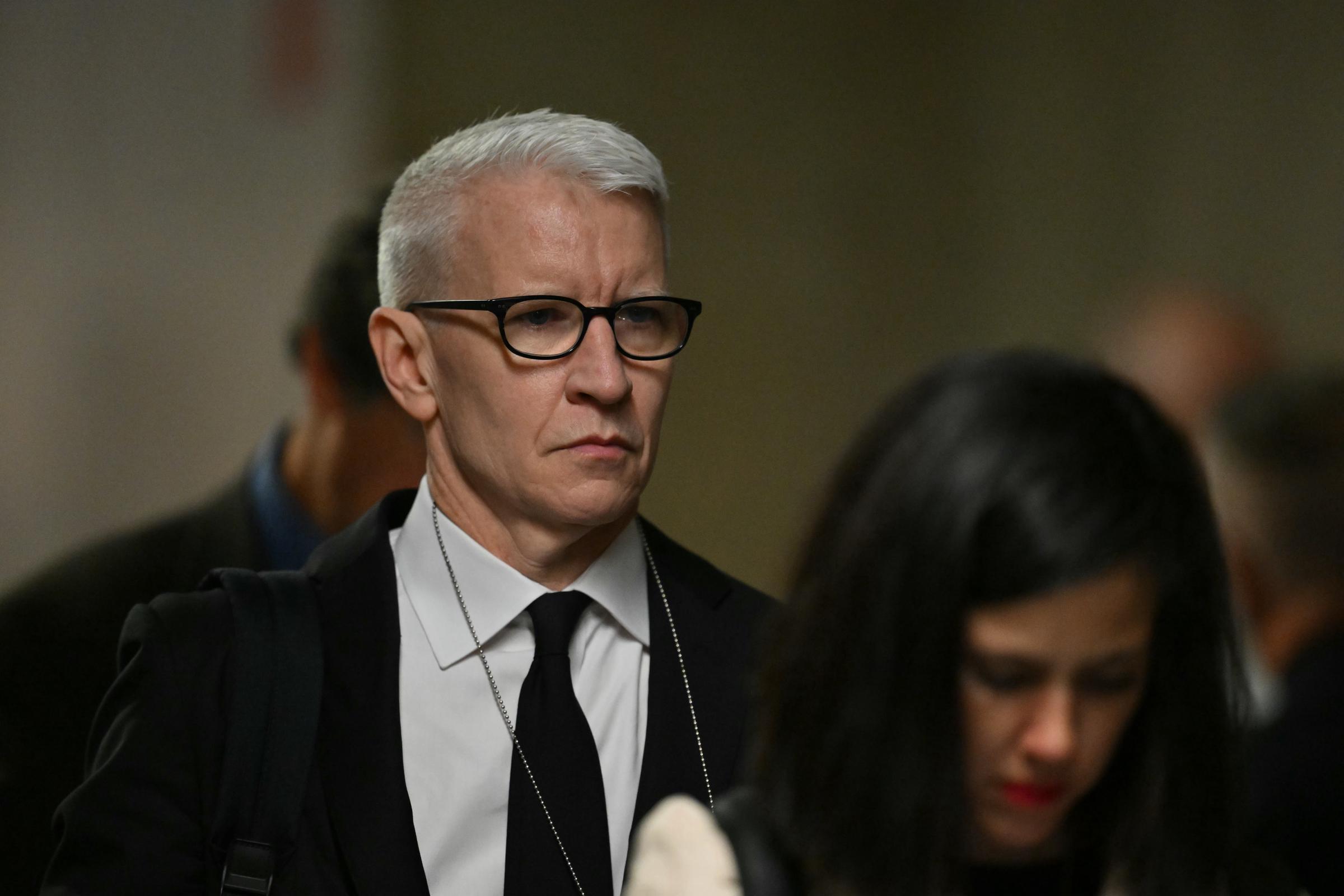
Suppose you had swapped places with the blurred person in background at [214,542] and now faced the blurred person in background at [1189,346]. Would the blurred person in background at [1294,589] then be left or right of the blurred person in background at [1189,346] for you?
right

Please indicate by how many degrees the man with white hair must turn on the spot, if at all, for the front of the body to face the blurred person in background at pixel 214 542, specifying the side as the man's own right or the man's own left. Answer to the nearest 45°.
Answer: approximately 180°

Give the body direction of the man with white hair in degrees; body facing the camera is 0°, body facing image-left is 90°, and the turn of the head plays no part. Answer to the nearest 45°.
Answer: approximately 315°

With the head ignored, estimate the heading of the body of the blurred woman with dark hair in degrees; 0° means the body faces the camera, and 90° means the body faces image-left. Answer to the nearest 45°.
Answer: approximately 315°

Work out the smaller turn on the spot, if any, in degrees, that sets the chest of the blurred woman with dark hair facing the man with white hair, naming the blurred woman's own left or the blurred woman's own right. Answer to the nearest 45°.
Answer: approximately 180°

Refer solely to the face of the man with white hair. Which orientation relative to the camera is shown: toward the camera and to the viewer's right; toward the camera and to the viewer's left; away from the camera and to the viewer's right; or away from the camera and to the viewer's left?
toward the camera and to the viewer's right

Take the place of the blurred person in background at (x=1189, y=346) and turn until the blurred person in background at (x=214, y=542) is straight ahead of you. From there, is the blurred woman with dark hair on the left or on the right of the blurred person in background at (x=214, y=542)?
left

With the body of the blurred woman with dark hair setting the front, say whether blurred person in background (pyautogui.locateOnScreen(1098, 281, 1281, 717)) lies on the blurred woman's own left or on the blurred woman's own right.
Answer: on the blurred woman's own left

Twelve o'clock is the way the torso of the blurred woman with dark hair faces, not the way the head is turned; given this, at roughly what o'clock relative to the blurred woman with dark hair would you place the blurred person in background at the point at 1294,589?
The blurred person in background is roughly at 8 o'clock from the blurred woman with dark hair.
